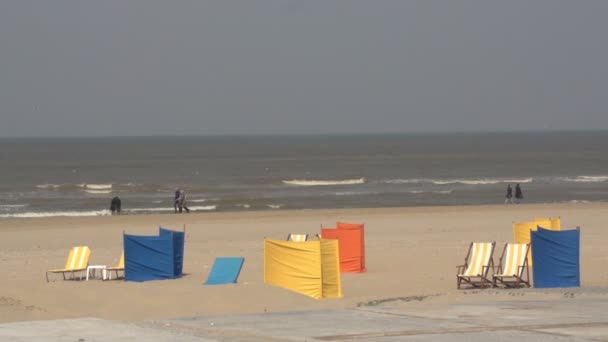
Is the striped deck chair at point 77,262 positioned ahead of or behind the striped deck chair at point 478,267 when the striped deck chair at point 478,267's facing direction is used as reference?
ahead

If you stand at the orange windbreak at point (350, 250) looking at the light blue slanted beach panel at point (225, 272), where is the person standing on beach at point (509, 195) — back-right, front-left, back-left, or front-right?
back-right

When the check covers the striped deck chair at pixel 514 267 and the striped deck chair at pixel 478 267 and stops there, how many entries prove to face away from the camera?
0

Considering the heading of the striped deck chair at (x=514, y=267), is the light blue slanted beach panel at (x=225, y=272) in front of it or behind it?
in front

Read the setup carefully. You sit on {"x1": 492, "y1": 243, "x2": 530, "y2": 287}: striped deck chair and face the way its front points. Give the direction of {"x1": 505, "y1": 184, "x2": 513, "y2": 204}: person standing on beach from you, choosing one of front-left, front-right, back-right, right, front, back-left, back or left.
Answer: back-right

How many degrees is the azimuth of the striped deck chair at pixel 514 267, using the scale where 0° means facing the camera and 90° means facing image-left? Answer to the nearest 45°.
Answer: approximately 45°

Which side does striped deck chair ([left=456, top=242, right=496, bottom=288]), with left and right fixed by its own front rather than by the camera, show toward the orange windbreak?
right

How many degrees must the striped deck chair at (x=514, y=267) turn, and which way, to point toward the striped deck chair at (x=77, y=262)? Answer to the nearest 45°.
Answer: approximately 45° to its right

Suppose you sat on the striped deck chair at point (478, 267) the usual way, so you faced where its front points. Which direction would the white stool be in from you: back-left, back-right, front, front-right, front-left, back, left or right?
front-right
